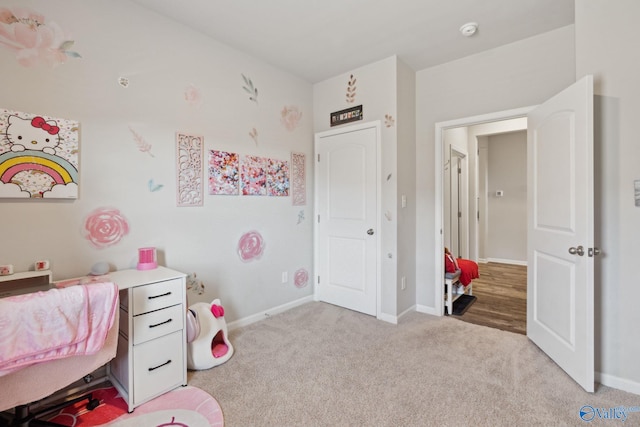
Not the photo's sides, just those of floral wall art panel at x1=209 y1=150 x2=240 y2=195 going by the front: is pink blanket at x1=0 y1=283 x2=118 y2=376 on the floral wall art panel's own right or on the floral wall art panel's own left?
on the floral wall art panel's own right

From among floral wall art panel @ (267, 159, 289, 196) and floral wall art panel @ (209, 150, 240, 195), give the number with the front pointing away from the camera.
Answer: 0

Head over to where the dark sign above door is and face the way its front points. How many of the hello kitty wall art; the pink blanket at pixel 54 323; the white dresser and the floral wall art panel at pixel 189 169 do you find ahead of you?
4

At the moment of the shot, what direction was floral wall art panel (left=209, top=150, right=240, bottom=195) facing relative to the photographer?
facing the viewer and to the right of the viewer

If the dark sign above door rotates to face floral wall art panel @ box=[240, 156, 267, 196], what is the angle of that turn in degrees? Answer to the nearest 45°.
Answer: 0° — it already faces it

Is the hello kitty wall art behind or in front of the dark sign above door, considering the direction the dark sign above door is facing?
in front

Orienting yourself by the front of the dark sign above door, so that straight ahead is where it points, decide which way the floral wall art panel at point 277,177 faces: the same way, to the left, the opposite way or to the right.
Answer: to the left

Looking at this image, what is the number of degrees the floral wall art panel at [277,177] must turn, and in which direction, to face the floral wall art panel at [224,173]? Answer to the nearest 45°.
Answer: approximately 90° to its right

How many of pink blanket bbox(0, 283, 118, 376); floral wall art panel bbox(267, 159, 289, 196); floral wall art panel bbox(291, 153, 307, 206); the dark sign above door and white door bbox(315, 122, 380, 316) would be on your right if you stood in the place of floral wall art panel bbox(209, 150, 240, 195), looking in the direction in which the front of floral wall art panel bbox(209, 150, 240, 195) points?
1

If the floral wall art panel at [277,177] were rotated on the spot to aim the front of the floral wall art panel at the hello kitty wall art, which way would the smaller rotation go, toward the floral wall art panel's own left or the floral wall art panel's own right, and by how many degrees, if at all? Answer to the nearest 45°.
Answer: approximately 90° to the floral wall art panel's own right

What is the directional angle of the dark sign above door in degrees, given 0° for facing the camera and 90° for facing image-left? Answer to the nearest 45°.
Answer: approximately 45°

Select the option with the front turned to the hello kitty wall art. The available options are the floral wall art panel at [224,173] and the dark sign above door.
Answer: the dark sign above door

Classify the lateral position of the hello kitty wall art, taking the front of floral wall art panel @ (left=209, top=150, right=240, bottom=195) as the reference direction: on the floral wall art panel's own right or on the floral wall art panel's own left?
on the floral wall art panel's own right

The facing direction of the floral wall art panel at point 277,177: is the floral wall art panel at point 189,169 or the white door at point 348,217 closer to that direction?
the white door

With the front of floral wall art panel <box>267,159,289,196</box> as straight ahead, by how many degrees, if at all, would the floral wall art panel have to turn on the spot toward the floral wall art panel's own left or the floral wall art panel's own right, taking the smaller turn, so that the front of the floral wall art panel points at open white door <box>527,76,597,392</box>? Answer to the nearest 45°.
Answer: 0° — it already faces it
